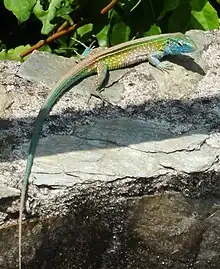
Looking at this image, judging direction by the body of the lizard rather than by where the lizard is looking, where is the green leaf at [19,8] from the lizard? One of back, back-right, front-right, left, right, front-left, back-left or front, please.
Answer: back

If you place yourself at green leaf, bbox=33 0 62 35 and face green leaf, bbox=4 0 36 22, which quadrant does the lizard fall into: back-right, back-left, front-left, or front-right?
back-left

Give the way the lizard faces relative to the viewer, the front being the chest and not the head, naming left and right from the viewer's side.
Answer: facing to the right of the viewer
